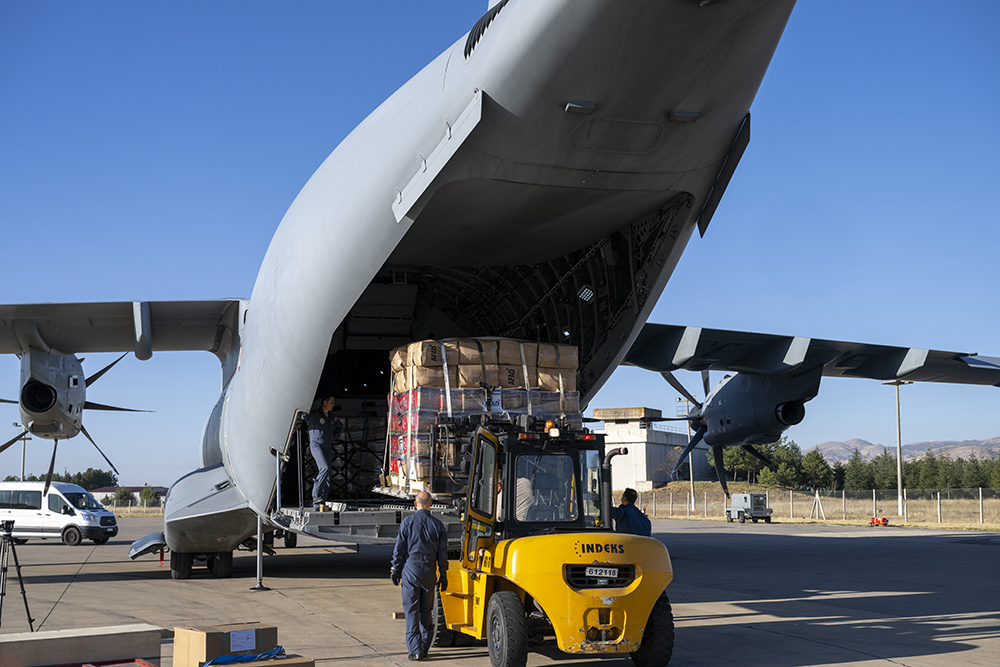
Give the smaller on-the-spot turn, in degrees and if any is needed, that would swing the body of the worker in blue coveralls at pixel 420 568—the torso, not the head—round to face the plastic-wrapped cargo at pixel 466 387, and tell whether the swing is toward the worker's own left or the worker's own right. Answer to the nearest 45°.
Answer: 0° — they already face it

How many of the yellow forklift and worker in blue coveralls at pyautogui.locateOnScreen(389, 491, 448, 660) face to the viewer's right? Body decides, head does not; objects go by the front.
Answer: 0

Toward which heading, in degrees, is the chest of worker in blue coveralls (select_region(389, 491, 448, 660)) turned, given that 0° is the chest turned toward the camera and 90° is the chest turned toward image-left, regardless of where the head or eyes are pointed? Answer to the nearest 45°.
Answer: approximately 180°

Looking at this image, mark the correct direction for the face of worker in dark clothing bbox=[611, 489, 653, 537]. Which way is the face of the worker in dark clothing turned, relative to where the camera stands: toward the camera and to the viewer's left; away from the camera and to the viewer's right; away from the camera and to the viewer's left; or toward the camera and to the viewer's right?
away from the camera and to the viewer's left

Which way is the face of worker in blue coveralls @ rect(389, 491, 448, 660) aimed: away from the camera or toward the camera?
away from the camera

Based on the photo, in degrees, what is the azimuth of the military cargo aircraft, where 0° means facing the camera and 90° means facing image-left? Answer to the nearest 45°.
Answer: approximately 135°

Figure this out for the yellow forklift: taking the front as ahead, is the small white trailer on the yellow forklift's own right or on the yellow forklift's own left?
on the yellow forklift's own right

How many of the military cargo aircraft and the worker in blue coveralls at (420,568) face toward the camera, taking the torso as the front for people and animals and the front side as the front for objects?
0
